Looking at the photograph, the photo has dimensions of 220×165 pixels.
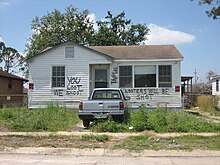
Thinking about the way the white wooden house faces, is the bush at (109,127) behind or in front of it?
in front

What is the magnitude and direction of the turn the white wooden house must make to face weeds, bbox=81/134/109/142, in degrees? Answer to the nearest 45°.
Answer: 0° — it already faces it

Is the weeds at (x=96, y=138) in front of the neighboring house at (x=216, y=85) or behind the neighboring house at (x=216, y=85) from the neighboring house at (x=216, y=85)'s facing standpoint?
in front

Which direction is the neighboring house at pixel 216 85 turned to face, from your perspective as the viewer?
facing the viewer

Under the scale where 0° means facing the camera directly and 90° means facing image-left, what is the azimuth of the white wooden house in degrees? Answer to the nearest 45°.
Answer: approximately 0°

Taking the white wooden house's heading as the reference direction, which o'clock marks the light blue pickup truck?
The light blue pickup truck is roughly at 12 o'clock from the white wooden house.

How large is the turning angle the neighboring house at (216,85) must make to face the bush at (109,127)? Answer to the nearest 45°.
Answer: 0° — it already faces it

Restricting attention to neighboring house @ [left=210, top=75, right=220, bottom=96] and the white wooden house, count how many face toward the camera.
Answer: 2

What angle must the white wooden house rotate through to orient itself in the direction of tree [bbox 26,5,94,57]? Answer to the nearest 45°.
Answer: approximately 180°

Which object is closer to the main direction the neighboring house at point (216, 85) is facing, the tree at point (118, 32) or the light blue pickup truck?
the light blue pickup truck

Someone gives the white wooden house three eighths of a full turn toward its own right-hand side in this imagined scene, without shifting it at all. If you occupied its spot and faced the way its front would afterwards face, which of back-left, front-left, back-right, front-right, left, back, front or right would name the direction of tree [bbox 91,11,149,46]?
front-right

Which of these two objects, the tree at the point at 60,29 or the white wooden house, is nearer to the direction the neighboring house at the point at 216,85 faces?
the white wooden house

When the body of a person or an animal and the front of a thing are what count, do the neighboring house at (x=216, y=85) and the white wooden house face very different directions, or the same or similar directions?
same or similar directions

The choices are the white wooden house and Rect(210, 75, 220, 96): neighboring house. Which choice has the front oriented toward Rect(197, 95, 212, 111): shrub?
the neighboring house

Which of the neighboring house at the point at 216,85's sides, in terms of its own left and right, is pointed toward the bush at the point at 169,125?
front
